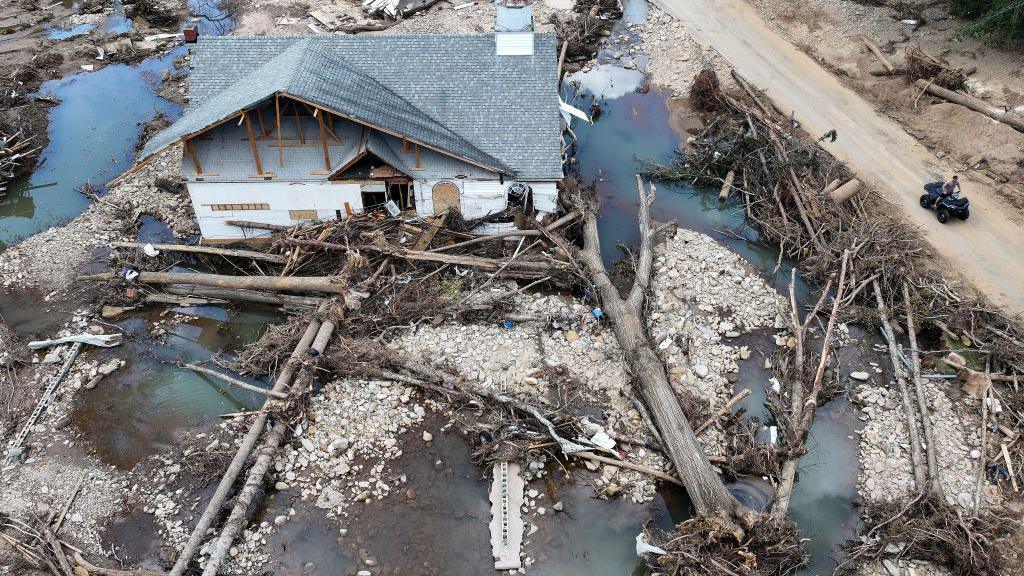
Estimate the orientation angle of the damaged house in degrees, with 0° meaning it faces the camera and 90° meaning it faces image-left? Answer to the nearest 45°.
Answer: approximately 0°

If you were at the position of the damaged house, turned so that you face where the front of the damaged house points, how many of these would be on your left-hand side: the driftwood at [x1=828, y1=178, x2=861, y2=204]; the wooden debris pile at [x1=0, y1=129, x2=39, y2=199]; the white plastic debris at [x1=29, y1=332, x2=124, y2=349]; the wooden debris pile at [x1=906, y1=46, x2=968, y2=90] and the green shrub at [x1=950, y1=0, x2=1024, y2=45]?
3

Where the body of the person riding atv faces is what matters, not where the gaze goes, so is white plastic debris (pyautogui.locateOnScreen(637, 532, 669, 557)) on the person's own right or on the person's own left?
on the person's own right

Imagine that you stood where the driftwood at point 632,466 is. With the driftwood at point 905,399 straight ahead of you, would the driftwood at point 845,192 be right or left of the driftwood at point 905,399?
left

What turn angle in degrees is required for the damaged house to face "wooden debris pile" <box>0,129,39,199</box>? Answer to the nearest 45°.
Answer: approximately 135° to its right

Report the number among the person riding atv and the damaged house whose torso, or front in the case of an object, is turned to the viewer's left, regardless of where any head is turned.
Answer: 0

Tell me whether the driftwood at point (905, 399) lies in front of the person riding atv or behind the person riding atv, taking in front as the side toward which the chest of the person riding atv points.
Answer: in front

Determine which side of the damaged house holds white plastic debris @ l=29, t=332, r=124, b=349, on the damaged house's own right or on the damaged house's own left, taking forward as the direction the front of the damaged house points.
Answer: on the damaged house's own right

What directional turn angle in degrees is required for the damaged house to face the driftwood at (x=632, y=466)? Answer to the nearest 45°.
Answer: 0° — it already faces it

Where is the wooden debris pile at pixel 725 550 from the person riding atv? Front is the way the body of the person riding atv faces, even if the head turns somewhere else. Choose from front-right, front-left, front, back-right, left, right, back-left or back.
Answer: front-right
